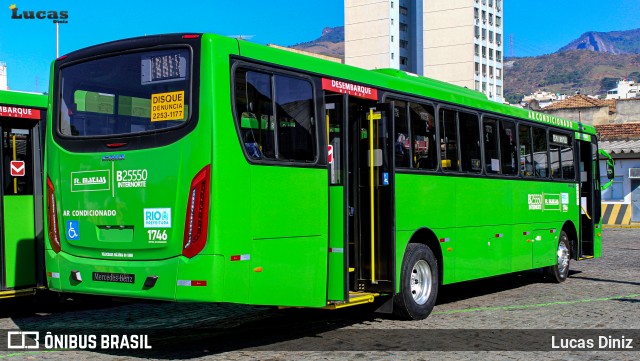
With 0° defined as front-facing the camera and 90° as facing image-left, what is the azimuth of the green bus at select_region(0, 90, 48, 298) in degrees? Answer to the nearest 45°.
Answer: approximately 225°

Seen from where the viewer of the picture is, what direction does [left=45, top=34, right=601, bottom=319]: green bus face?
facing away from the viewer and to the right of the viewer

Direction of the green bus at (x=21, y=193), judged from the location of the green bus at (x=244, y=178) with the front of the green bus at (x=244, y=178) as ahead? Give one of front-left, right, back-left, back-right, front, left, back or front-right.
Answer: left

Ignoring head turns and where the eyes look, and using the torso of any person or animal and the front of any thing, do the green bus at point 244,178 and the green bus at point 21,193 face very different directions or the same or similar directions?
same or similar directions

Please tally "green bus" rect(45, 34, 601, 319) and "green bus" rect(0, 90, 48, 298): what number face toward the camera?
0

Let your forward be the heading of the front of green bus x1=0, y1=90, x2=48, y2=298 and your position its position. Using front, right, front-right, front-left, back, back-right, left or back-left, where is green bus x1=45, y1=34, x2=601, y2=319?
right
